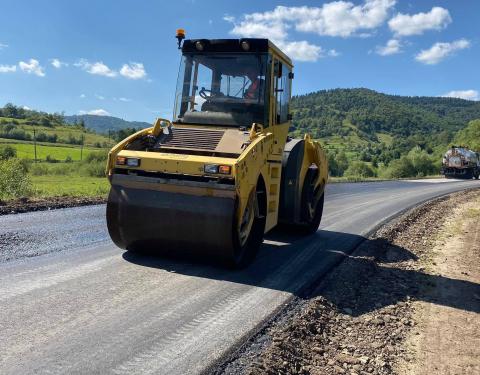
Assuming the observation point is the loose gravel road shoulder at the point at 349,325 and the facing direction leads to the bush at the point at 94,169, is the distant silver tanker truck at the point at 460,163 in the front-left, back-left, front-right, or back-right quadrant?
front-right

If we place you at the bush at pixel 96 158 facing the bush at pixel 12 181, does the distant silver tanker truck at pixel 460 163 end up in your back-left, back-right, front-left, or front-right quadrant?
front-left

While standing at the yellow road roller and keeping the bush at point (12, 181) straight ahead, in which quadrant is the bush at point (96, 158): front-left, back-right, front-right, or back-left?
front-right

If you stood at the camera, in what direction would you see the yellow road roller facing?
facing the viewer and to the left of the viewer

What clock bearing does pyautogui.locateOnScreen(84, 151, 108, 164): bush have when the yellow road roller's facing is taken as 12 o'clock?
The bush is roughly at 4 o'clock from the yellow road roller.

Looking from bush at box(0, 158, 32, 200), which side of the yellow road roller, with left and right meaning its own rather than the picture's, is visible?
right

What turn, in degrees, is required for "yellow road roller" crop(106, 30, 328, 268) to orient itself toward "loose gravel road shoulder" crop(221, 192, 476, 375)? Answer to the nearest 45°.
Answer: approximately 90° to its left

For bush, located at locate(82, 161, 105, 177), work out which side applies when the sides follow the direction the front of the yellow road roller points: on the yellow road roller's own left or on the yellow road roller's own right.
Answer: on the yellow road roller's own right

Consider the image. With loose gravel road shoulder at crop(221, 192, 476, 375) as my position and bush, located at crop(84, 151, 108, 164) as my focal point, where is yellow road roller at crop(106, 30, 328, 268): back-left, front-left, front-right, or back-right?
front-left

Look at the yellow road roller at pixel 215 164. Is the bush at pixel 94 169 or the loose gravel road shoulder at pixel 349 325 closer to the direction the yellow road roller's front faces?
the loose gravel road shoulder

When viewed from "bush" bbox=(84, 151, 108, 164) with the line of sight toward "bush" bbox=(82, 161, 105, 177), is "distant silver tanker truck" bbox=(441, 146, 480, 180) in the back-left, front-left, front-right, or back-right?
front-left

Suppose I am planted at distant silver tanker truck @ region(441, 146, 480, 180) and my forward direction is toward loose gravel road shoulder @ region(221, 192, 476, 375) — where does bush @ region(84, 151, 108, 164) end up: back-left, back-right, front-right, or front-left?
front-right

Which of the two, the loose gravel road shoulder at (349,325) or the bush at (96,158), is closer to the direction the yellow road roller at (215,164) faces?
the loose gravel road shoulder
